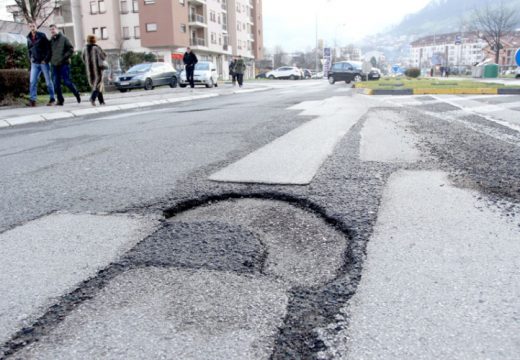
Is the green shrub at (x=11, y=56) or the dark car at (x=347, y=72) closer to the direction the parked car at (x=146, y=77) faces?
the green shrub

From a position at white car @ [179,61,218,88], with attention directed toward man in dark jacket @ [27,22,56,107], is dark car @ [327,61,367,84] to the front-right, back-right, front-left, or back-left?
back-left

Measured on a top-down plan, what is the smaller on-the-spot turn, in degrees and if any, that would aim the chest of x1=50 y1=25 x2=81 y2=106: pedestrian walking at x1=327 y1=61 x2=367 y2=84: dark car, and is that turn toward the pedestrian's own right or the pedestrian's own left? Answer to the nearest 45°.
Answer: approximately 180°

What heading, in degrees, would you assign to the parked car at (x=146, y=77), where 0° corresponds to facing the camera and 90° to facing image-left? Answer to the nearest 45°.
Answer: approximately 45°

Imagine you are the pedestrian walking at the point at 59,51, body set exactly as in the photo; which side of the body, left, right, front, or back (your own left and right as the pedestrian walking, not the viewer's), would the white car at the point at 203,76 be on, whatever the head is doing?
back

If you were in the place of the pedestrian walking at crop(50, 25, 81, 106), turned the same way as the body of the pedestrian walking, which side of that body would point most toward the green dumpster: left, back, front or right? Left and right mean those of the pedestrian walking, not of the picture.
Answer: back
